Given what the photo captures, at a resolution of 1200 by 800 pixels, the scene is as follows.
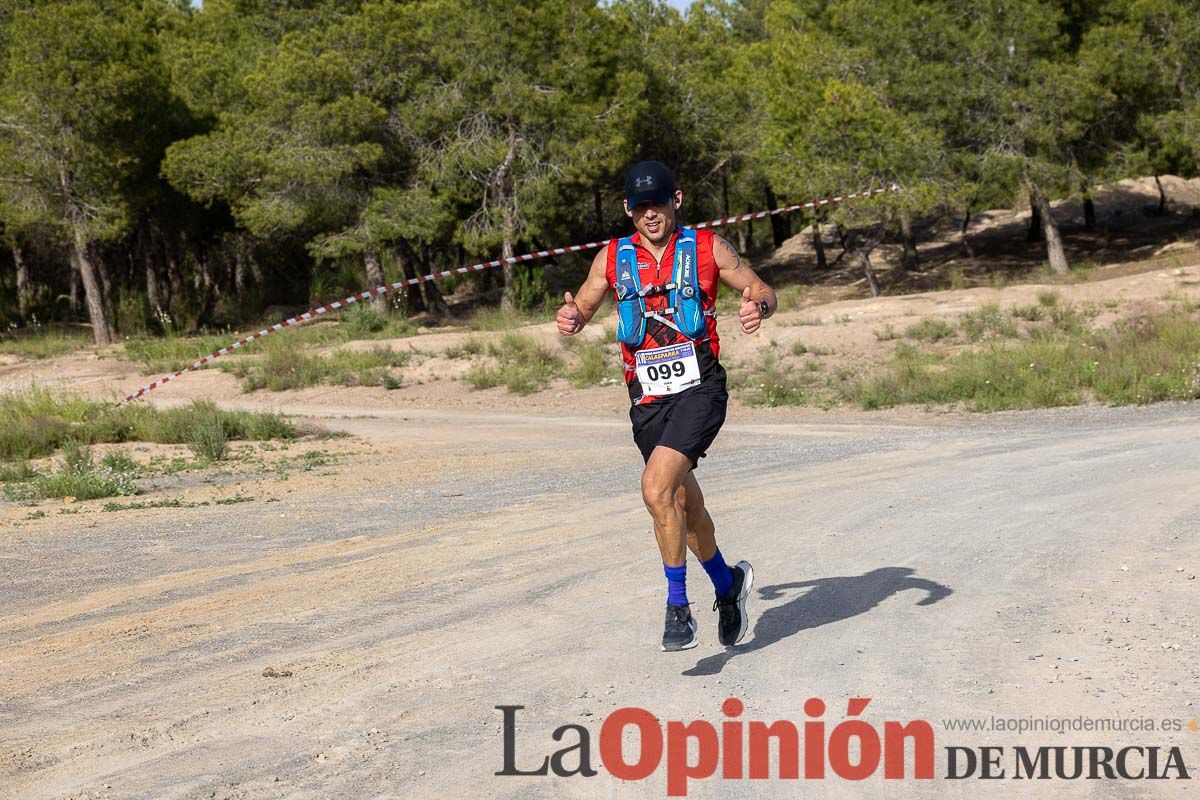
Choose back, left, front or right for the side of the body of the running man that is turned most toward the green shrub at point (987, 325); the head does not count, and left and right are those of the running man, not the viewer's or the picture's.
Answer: back

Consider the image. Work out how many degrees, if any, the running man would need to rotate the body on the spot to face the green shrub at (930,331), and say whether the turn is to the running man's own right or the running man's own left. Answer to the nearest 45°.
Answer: approximately 180°

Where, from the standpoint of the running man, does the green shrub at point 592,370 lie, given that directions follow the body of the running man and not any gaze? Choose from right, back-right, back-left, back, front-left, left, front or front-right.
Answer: back

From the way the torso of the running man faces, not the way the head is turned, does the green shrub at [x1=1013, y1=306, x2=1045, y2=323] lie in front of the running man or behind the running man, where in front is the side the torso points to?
behind

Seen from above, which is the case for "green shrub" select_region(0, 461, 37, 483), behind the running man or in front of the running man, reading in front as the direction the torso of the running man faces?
behind

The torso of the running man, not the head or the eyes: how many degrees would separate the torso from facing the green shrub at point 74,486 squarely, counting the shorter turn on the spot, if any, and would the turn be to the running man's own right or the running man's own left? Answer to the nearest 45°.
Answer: approximately 135° to the running man's own right

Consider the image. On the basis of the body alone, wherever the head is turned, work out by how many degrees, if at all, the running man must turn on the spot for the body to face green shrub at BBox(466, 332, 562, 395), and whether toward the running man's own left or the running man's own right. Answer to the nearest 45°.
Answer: approximately 180°

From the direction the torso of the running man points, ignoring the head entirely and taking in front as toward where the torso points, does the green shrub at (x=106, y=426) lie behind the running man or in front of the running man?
behind

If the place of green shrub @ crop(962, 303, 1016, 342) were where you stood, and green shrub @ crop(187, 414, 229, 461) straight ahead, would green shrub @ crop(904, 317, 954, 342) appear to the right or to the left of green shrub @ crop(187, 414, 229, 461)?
right

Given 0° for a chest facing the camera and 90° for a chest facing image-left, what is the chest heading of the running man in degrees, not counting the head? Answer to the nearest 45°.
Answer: approximately 0°

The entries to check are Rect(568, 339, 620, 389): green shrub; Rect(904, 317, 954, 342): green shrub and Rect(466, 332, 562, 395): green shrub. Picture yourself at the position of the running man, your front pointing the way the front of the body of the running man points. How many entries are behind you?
3

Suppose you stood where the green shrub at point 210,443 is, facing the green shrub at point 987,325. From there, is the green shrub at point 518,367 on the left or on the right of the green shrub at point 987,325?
left
